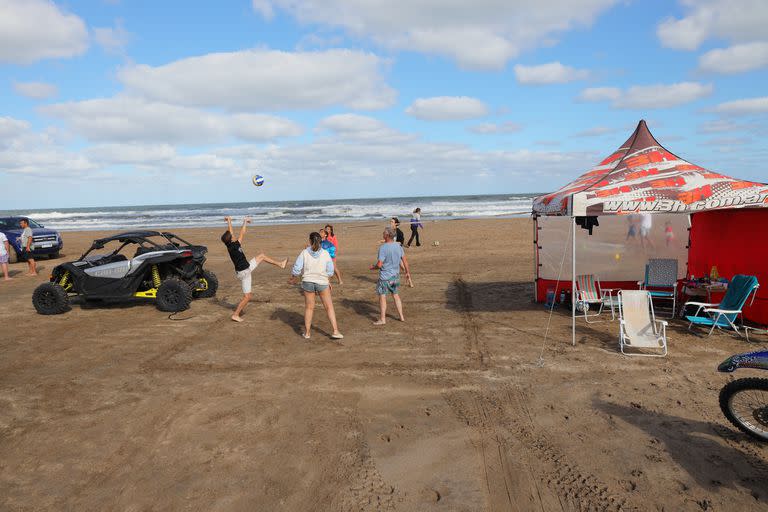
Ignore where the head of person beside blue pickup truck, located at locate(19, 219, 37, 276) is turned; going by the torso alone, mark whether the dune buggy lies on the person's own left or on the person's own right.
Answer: on the person's own left

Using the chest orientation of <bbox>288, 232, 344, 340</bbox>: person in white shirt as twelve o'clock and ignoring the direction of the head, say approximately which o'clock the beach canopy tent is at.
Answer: The beach canopy tent is roughly at 3 o'clock from the person in white shirt.

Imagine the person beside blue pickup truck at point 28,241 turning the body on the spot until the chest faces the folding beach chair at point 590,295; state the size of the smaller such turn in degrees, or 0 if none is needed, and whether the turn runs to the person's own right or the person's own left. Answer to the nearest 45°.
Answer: approximately 135° to the person's own left

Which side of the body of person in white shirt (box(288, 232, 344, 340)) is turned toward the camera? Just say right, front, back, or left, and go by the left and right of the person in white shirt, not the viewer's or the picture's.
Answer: back

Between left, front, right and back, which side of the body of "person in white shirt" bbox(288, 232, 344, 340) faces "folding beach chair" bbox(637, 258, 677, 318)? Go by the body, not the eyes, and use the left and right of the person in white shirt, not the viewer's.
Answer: right

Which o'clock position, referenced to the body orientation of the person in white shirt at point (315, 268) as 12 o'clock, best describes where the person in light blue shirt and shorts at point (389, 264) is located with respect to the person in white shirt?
The person in light blue shirt and shorts is roughly at 2 o'clock from the person in white shirt.

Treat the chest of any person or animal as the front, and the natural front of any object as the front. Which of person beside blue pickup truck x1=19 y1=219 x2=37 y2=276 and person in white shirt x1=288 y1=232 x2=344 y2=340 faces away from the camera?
the person in white shirt

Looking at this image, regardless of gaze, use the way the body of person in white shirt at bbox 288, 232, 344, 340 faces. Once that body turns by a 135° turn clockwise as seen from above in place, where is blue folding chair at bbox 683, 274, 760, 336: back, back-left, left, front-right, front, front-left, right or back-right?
front-left

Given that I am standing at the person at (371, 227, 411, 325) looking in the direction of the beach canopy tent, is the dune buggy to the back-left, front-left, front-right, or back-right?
back-left

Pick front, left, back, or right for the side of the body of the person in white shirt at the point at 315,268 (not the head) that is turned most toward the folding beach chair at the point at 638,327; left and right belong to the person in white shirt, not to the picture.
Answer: right
